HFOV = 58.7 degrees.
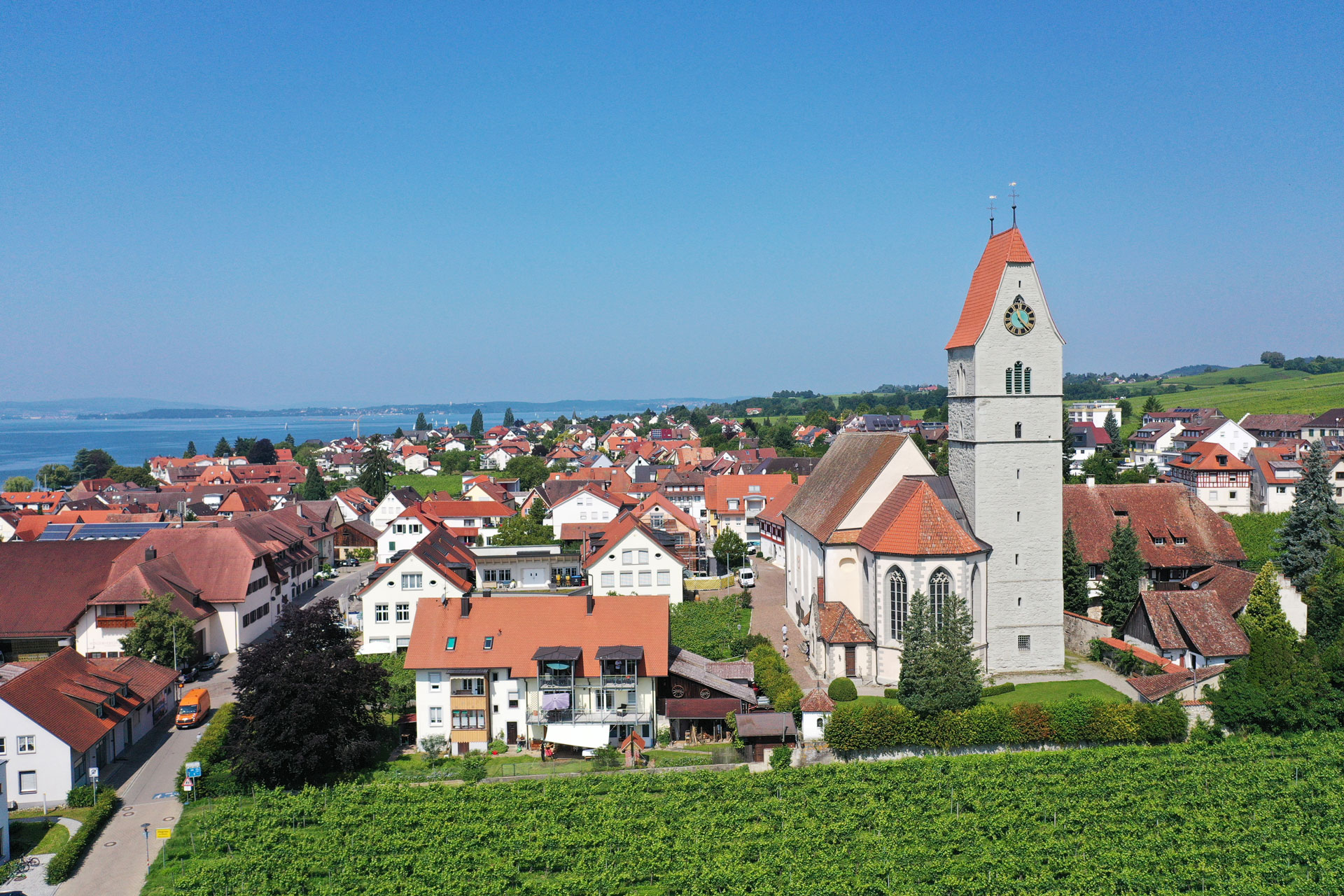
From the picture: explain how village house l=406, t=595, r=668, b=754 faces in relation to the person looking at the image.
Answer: facing the viewer

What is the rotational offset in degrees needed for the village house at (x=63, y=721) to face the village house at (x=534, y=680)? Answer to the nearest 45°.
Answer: approximately 45° to its left

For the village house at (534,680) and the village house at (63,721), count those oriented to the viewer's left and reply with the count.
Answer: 0

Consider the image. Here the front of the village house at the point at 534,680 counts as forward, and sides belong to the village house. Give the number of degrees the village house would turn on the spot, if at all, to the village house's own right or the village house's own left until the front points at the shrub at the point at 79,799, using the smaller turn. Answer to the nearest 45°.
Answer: approximately 90° to the village house's own right

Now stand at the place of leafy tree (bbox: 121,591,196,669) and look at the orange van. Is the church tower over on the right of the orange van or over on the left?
left

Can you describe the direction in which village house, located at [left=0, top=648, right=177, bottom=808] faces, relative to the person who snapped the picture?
facing the viewer and to the right of the viewer

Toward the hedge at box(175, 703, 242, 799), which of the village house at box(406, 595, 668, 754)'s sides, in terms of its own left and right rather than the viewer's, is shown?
right

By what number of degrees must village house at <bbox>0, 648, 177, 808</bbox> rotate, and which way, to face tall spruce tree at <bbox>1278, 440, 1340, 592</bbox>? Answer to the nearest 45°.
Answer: approximately 45° to its left

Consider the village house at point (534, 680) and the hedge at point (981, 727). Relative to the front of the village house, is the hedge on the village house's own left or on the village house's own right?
on the village house's own left
